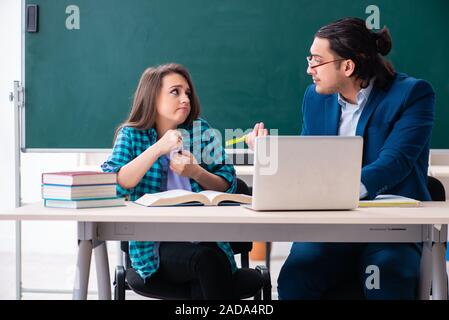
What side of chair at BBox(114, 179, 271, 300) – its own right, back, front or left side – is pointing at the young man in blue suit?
left

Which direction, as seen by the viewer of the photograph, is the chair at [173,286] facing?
facing the viewer

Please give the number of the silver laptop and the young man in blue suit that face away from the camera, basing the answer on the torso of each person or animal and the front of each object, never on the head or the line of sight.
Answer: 1

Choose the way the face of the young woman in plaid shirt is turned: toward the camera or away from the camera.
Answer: toward the camera

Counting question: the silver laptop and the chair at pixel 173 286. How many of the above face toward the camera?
1

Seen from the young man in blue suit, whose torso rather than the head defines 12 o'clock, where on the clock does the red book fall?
The red book is roughly at 12 o'clock from the young man in blue suit.

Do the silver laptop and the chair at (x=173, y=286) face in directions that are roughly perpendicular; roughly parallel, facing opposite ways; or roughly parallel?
roughly parallel, facing opposite ways

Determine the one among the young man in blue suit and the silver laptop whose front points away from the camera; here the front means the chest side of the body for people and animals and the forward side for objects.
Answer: the silver laptop

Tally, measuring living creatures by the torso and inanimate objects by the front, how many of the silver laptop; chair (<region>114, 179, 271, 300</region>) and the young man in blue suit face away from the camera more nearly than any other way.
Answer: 1

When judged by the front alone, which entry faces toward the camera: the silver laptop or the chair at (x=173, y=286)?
the chair

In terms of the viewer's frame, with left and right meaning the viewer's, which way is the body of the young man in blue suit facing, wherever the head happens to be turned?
facing the viewer and to the left of the viewer

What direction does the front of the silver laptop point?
away from the camera

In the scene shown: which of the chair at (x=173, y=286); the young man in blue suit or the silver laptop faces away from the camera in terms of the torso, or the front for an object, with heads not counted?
the silver laptop

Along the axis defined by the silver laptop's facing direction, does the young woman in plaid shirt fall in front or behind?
in front

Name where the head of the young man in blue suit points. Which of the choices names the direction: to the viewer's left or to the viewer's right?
to the viewer's left
